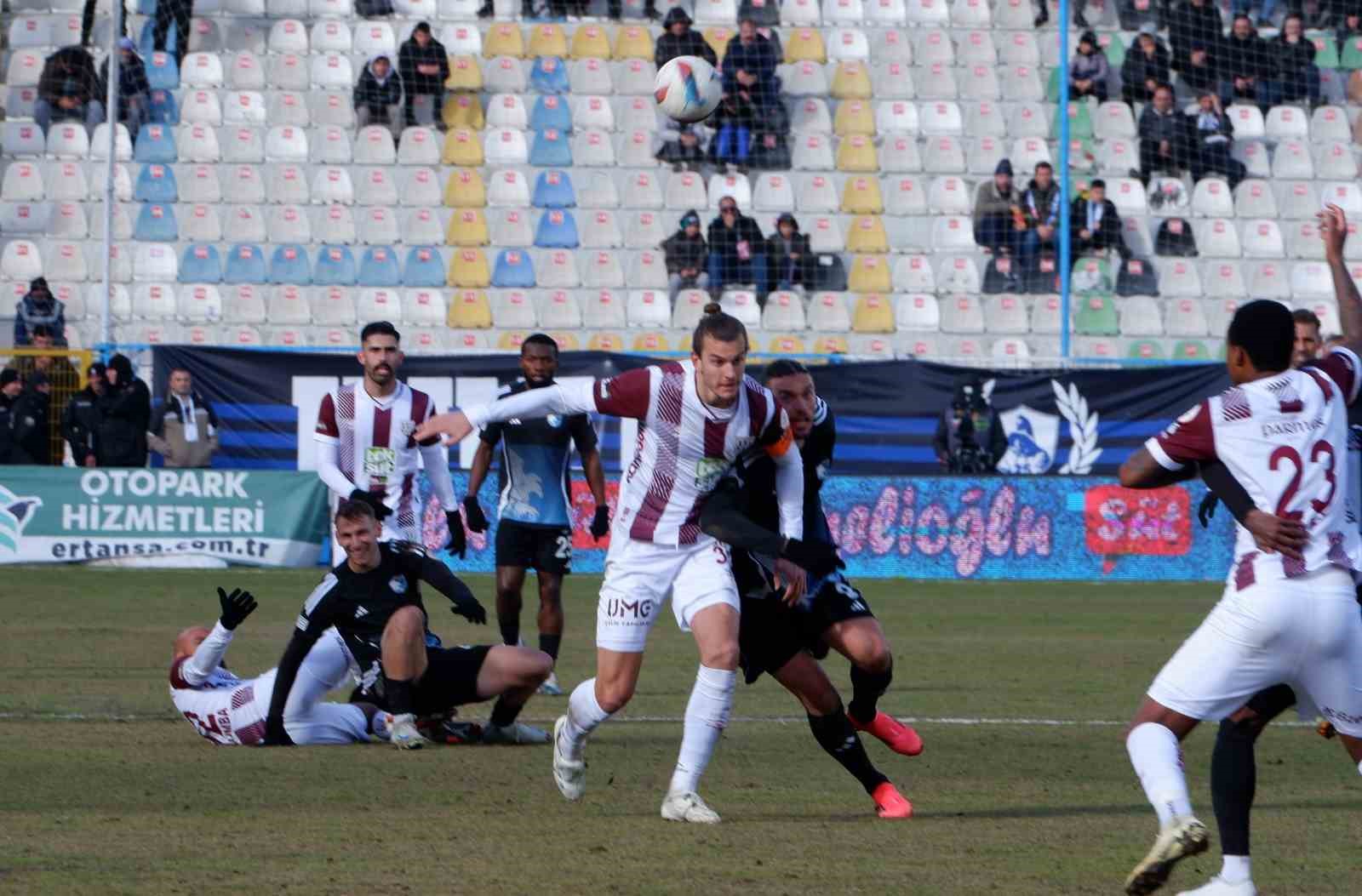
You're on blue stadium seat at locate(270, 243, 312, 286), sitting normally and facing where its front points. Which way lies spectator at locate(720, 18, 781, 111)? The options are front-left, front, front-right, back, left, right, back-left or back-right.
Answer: left

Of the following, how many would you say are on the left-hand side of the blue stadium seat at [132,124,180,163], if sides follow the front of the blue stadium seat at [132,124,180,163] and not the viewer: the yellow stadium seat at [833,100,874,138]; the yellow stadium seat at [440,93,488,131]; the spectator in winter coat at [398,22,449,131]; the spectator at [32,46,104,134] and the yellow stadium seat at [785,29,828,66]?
4

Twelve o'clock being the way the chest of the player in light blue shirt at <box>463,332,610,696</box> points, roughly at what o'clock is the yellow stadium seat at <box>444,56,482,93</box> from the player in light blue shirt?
The yellow stadium seat is roughly at 6 o'clock from the player in light blue shirt.

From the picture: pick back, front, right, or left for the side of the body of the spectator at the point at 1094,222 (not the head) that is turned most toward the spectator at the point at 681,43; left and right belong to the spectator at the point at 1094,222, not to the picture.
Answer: right

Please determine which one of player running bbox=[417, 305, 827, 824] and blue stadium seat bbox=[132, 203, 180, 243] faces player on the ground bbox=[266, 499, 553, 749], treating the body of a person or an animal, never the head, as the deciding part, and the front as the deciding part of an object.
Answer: the blue stadium seat

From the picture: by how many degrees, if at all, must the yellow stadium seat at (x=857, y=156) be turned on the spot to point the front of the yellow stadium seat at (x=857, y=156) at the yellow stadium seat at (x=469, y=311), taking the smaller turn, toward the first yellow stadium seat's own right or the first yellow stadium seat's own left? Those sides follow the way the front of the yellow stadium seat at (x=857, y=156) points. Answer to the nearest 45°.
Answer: approximately 45° to the first yellow stadium seat's own right

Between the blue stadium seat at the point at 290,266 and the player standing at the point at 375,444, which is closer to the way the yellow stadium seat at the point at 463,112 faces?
the player standing

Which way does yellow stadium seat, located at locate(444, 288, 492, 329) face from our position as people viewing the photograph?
facing the viewer

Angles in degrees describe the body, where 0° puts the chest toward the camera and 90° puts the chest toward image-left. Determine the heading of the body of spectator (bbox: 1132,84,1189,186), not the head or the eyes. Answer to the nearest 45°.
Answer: approximately 0°

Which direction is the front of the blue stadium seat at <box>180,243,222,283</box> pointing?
toward the camera

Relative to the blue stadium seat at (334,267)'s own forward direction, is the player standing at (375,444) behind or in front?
in front

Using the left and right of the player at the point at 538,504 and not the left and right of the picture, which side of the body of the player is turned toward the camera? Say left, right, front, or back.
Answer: front

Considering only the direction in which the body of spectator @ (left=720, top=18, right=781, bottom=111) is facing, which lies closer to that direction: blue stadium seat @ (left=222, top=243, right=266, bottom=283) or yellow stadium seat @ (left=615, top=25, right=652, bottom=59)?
the blue stadium seat
